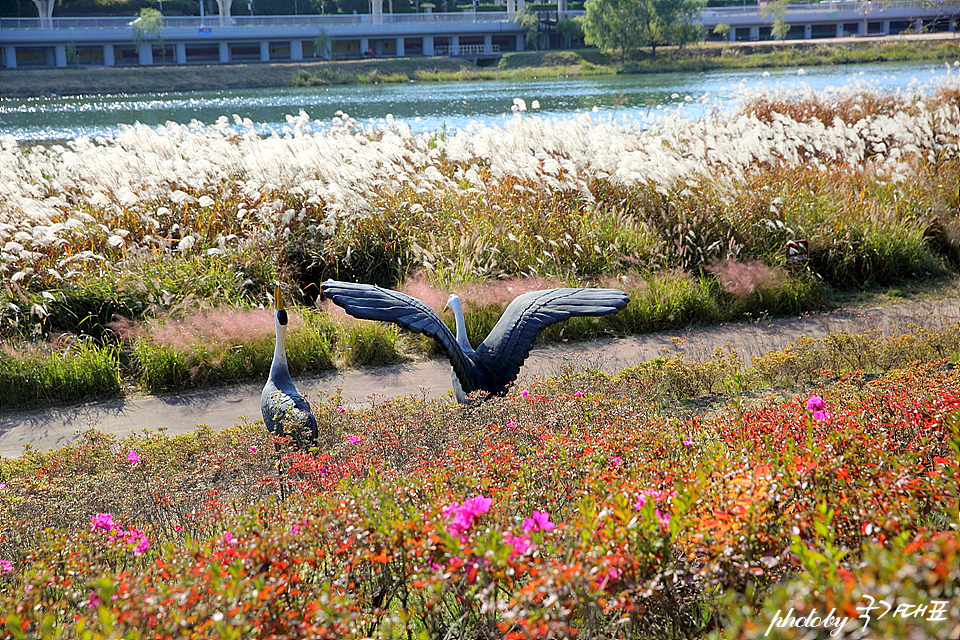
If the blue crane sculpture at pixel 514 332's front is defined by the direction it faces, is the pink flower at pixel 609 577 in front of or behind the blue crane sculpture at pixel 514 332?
behind

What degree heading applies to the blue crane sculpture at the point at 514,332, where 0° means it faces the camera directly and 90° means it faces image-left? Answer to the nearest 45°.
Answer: approximately 135°

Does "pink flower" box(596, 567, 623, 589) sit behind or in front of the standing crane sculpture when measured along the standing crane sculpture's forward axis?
behind

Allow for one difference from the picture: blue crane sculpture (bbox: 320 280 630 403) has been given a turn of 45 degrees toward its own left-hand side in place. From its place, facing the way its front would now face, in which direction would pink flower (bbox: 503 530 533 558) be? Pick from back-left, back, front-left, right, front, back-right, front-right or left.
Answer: left

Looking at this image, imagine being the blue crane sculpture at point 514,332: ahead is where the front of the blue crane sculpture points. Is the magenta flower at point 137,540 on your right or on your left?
on your left

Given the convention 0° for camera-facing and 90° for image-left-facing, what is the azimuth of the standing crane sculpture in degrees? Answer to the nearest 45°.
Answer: approximately 135°

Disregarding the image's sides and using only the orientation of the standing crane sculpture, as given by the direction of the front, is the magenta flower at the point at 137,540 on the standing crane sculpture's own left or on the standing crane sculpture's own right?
on the standing crane sculpture's own left
